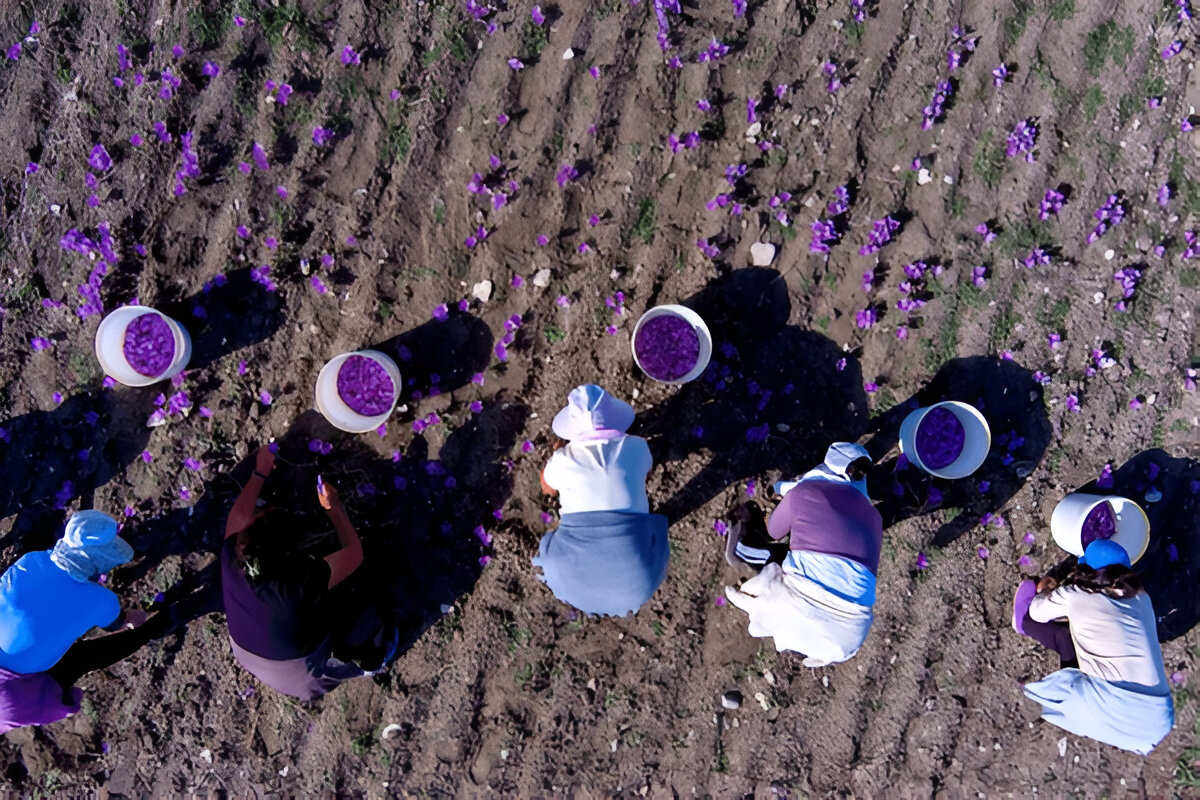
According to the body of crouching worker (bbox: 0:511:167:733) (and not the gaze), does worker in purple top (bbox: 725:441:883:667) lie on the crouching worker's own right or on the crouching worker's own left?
on the crouching worker's own right

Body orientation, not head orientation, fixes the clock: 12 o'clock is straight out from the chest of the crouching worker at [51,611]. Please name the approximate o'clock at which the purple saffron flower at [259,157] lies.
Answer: The purple saffron flower is roughly at 11 o'clock from the crouching worker.

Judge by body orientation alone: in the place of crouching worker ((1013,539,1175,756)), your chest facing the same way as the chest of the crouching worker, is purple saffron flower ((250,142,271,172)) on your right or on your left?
on your left

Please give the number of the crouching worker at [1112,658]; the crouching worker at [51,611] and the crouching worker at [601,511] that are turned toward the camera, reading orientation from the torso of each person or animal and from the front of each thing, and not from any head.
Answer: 0

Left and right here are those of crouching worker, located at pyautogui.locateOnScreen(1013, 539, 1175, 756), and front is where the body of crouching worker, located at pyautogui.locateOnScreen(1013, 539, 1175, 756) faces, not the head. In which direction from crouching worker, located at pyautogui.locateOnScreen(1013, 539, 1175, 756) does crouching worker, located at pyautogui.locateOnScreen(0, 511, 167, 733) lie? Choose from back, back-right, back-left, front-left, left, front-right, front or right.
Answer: left

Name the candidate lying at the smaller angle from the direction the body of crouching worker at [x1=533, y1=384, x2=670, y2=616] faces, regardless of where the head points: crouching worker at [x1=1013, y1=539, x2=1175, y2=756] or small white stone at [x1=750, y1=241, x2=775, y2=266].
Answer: the small white stone

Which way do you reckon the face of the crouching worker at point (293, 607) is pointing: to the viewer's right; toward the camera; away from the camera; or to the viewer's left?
away from the camera

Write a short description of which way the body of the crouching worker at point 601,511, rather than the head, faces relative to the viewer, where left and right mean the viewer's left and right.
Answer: facing away from the viewer

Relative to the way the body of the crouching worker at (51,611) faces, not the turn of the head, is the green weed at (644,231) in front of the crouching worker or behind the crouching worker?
in front

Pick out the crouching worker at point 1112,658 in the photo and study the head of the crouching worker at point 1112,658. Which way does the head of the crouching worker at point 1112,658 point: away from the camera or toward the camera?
away from the camera

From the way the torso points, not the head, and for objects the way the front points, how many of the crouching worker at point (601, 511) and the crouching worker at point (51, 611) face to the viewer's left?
0

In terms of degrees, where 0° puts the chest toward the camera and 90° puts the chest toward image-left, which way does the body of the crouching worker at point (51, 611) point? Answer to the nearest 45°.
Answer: approximately 225°

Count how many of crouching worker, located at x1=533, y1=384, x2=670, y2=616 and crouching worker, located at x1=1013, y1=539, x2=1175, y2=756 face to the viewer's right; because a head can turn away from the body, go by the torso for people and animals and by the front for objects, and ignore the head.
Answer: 0

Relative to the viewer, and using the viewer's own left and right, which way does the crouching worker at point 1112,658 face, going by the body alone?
facing away from the viewer and to the left of the viewer

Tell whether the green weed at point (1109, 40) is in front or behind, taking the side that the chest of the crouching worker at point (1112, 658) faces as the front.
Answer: in front
